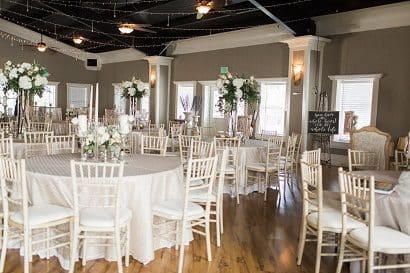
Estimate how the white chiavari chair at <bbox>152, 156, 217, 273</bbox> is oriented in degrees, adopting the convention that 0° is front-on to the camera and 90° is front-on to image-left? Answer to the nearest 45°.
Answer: approximately 135°

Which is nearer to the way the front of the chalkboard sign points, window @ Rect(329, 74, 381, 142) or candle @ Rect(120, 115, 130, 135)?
the candle

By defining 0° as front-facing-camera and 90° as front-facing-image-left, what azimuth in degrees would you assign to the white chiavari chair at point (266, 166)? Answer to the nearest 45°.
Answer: approximately 135°

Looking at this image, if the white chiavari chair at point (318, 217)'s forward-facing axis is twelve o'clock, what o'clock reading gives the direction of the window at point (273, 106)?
The window is roughly at 10 o'clock from the white chiavari chair.

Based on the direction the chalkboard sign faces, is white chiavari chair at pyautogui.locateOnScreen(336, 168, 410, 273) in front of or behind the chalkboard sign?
in front

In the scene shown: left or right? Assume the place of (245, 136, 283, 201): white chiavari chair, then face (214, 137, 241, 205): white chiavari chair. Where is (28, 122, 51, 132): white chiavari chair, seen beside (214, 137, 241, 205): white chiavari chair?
right

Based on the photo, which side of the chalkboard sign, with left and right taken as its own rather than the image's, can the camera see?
front

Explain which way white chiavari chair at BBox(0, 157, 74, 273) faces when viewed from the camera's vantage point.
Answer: facing away from the viewer and to the right of the viewer

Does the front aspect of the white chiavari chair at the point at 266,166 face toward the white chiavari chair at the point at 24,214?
no

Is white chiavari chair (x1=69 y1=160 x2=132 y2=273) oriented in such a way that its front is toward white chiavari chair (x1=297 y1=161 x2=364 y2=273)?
no

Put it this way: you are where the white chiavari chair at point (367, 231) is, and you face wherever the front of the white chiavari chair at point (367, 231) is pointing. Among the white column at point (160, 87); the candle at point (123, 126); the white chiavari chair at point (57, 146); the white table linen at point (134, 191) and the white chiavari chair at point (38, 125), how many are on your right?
0

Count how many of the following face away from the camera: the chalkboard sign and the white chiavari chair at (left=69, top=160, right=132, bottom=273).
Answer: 1

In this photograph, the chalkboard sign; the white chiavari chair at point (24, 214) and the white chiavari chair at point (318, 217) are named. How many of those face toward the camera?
1

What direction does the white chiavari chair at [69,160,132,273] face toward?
away from the camera

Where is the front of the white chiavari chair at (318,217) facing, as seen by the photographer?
facing away from the viewer and to the right of the viewer

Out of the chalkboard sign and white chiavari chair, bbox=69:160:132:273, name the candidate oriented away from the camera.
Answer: the white chiavari chair

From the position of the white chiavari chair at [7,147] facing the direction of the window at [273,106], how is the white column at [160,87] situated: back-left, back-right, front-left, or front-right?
front-left
